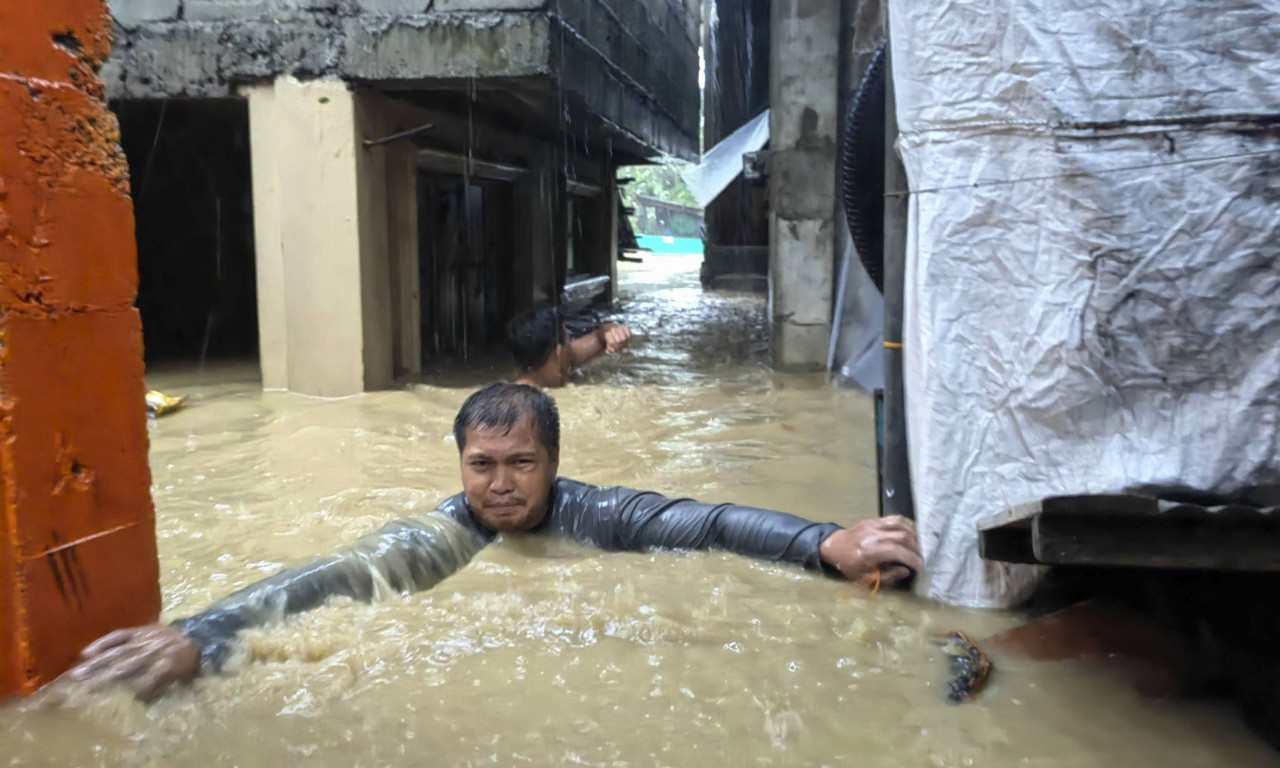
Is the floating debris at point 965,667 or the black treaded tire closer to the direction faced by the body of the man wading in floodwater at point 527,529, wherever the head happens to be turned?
the floating debris

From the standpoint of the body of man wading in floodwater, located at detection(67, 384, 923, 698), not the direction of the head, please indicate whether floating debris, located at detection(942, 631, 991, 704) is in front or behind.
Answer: in front

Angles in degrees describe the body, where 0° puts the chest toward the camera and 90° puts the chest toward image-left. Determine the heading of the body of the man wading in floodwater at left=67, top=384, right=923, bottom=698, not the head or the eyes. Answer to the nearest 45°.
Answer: approximately 0°

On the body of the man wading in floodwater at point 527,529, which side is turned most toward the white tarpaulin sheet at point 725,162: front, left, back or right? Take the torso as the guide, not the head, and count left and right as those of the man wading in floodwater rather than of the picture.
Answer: back

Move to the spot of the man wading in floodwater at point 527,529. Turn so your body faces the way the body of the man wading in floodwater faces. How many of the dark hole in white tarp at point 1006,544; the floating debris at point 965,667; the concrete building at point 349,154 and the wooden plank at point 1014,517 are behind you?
1

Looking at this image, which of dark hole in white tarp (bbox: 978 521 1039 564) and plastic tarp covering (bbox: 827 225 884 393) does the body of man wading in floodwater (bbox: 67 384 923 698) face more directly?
the dark hole in white tarp

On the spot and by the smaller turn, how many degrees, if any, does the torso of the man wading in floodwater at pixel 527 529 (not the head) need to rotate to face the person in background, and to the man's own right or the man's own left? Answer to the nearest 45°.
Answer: approximately 180°

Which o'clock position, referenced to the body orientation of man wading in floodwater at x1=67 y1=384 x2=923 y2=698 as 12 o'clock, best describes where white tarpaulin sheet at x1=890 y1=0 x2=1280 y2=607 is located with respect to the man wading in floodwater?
The white tarpaulin sheet is roughly at 10 o'clock from the man wading in floodwater.

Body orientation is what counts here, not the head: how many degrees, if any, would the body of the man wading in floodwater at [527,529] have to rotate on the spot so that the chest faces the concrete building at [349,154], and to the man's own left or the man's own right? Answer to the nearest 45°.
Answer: approximately 180°
